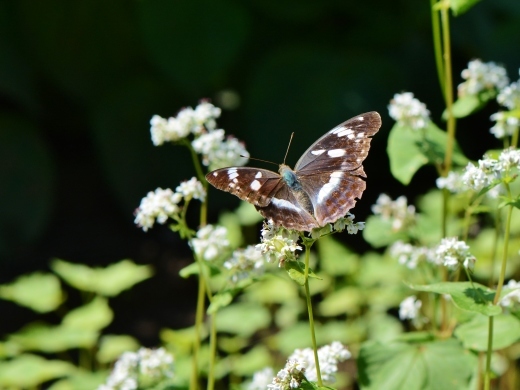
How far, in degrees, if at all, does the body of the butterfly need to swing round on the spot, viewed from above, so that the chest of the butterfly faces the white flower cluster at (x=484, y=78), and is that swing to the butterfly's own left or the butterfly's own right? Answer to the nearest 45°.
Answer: approximately 90° to the butterfly's own right

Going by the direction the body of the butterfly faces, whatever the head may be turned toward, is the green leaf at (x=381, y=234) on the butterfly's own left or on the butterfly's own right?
on the butterfly's own right

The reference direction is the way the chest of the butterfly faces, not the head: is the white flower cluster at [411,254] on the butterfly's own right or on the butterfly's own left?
on the butterfly's own right

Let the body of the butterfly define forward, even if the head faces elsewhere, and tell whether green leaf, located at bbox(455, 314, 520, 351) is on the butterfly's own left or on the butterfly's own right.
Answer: on the butterfly's own right

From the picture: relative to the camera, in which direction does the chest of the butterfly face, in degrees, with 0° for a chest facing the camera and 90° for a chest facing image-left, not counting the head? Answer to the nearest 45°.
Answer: approximately 135°
